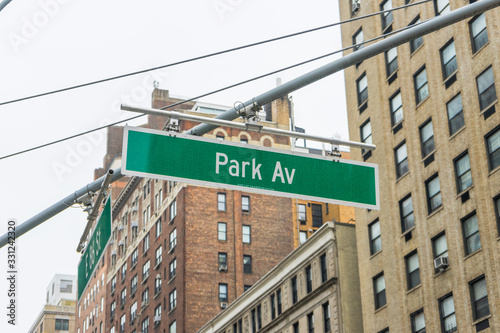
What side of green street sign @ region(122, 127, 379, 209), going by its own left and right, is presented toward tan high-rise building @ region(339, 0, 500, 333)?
back

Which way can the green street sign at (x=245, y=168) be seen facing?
toward the camera

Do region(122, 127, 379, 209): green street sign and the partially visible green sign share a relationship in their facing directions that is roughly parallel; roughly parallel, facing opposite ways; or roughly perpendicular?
roughly perpendicular

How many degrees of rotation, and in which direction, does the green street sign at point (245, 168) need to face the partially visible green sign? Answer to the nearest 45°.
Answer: approximately 135° to its right
